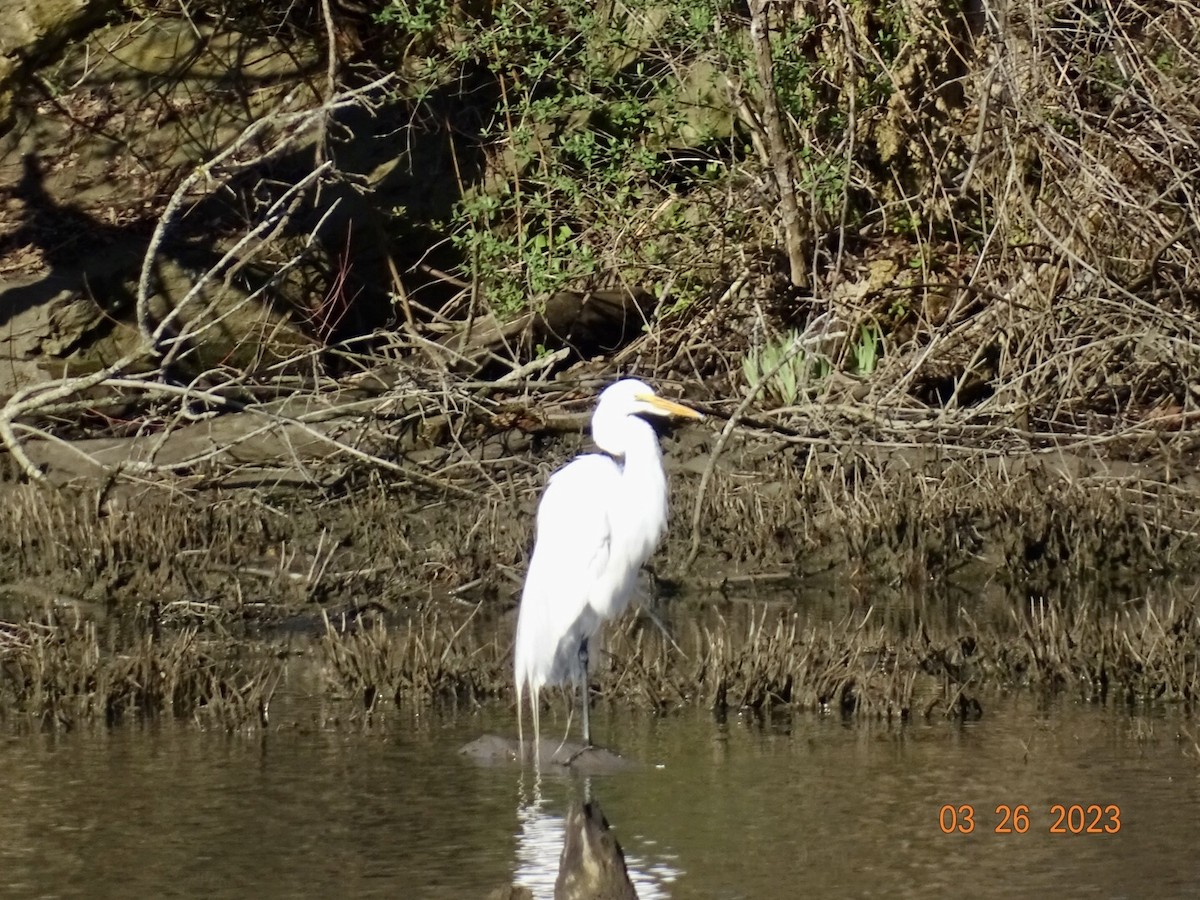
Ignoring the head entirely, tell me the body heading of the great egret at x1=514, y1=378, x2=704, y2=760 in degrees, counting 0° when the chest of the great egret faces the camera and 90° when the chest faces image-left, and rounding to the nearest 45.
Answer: approximately 270°

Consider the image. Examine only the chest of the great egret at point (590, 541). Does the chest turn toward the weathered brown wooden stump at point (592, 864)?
no
